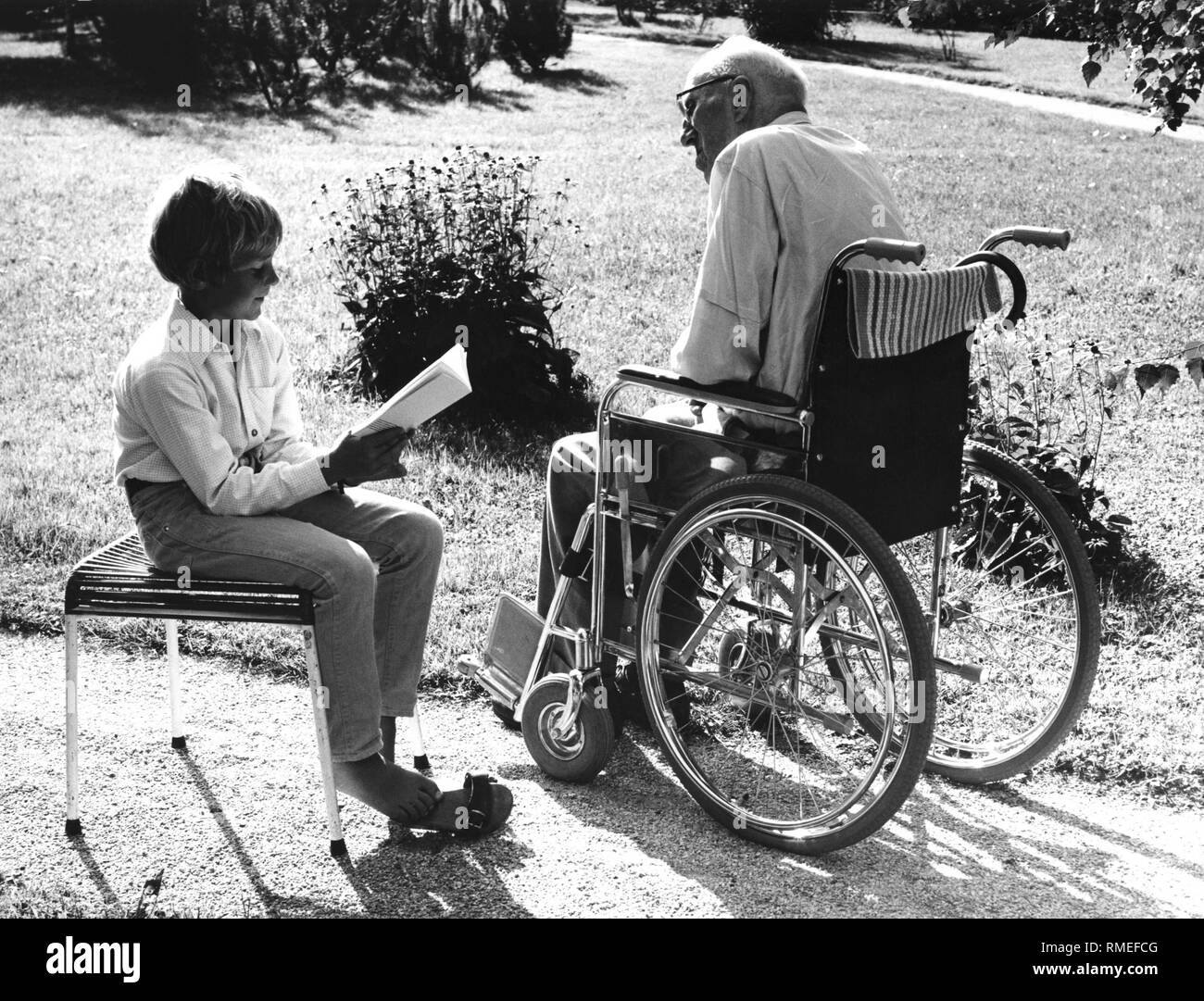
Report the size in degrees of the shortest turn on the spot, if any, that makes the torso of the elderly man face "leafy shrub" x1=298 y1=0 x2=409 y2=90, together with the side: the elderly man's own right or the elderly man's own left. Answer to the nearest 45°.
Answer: approximately 45° to the elderly man's own right

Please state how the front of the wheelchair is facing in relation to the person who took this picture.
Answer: facing away from the viewer and to the left of the viewer

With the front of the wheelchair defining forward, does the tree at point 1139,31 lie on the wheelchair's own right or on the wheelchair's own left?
on the wheelchair's own right

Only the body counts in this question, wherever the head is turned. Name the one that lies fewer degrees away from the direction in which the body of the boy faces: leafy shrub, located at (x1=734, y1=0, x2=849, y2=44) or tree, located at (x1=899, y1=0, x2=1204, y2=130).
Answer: the tree

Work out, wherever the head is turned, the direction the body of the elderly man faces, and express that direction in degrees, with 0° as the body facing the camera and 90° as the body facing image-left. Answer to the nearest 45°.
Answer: approximately 135°

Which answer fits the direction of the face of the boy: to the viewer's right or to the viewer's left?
to the viewer's right

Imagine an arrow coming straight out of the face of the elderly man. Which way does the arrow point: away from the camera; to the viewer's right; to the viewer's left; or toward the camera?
to the viewer's left

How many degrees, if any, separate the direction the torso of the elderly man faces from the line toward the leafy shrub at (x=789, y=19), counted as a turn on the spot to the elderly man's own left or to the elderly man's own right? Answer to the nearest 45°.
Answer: approximately 45° to the elderly man's own right

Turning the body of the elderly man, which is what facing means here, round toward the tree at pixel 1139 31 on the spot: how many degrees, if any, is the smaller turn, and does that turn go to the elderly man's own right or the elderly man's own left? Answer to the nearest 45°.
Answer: approximately 90° to the elderly man's own right

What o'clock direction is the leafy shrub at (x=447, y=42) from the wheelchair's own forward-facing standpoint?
The leafy shrub is roughly at 1 o'clock from the wheelchair.
